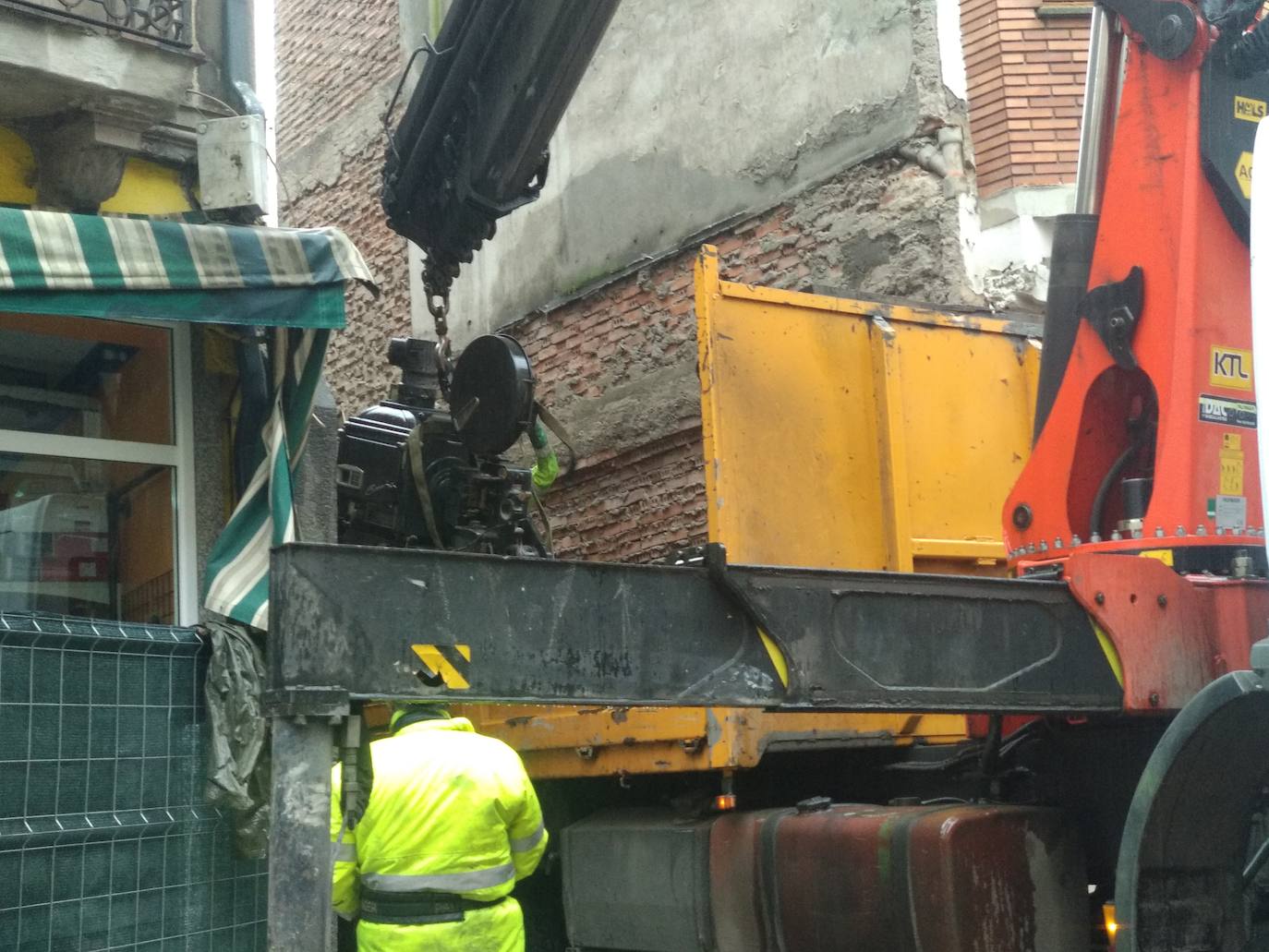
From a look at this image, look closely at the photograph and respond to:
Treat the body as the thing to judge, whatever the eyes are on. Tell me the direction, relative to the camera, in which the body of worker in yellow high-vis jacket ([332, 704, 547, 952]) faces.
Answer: away from the camera

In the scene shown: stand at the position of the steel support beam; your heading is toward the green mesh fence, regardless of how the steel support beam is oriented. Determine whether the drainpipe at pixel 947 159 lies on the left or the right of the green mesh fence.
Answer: right

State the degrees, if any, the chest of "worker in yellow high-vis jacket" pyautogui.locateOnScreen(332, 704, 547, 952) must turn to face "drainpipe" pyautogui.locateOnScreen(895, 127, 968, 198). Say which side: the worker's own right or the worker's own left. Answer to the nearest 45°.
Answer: approximately 45° to the worker's own right

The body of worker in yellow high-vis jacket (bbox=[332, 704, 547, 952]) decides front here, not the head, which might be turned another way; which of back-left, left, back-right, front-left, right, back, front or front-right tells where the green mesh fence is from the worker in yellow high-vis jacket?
front-left
